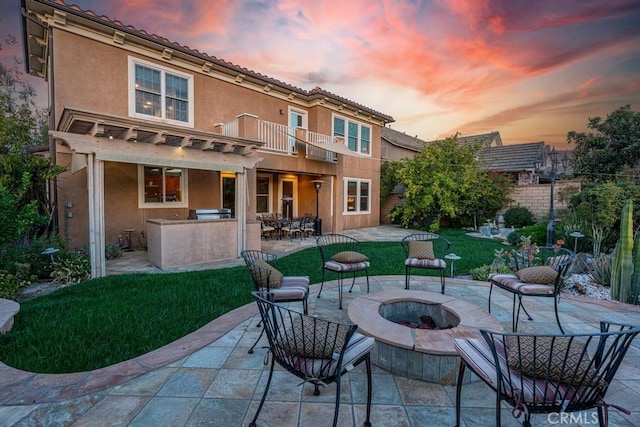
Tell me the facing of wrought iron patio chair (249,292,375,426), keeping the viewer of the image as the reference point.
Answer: facing away from the viewer and to the right of the viewer

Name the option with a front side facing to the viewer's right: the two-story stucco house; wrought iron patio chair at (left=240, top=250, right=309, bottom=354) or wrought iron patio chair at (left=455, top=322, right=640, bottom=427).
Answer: wrought iron patio chair at (left=240, top=250, right=309, bottom=354)

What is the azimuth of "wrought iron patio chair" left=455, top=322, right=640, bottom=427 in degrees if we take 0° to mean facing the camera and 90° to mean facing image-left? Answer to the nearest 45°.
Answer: approximately 135°

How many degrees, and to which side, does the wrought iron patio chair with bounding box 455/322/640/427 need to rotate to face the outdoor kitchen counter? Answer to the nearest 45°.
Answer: approximately 45° to its left

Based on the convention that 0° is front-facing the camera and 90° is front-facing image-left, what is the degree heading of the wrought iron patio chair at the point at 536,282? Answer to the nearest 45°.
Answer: approximately 45°

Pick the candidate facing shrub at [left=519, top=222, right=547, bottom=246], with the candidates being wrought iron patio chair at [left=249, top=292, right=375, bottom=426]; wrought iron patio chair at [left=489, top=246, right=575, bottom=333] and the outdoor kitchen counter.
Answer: wrought iron patio chair at [left=249, top=292, right=375, bottom=426]

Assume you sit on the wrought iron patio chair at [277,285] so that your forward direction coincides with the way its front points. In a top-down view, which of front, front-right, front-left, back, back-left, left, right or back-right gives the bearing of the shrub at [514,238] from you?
front-left

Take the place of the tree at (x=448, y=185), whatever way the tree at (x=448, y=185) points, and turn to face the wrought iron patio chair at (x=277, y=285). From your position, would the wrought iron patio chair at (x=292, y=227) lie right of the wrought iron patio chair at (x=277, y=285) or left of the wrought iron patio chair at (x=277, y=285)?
right

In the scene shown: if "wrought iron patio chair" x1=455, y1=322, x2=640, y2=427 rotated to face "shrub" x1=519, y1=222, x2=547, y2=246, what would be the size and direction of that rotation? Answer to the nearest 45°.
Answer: approximately 45° to its right

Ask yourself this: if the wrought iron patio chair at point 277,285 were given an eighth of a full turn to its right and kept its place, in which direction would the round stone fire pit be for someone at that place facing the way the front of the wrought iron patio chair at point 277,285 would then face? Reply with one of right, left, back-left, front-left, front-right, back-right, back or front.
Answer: front

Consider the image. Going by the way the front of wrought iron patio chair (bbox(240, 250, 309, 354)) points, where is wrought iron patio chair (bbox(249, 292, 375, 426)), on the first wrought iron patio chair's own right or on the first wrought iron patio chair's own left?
on the first wrought iron patio chair's own right

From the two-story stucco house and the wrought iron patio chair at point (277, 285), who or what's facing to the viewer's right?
the wrought iron patio chair

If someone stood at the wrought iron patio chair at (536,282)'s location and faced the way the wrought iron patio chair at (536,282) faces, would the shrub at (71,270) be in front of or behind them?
in front

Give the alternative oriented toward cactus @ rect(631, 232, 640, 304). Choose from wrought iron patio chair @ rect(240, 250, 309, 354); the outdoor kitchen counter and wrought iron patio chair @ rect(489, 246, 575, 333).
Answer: wrought iron patio chair @ rect(240, 250, 309, 354)
